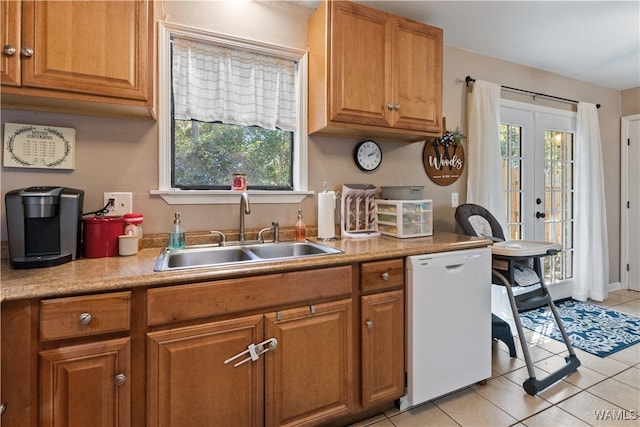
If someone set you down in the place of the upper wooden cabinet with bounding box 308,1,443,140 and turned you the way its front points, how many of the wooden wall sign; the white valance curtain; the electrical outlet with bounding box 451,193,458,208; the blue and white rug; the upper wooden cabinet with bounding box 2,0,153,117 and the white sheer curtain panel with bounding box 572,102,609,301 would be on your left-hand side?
4

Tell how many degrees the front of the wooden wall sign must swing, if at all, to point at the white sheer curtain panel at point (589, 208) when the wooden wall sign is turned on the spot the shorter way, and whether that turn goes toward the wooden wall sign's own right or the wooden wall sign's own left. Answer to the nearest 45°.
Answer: approximately 135° to the wooden wall sign's own left

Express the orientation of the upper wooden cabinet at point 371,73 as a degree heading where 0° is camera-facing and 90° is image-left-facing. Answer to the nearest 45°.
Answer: approximately 315°

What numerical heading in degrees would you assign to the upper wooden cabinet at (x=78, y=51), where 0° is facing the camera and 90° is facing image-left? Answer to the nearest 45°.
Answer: approximately 315°

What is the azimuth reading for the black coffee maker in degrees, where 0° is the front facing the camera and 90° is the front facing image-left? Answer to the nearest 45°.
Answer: approximately 0°

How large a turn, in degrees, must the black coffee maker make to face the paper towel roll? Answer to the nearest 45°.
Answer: approximately 90° to its left

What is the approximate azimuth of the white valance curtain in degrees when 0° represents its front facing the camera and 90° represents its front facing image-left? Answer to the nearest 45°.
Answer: approximately 315°

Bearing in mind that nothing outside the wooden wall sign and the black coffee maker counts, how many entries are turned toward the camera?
2
